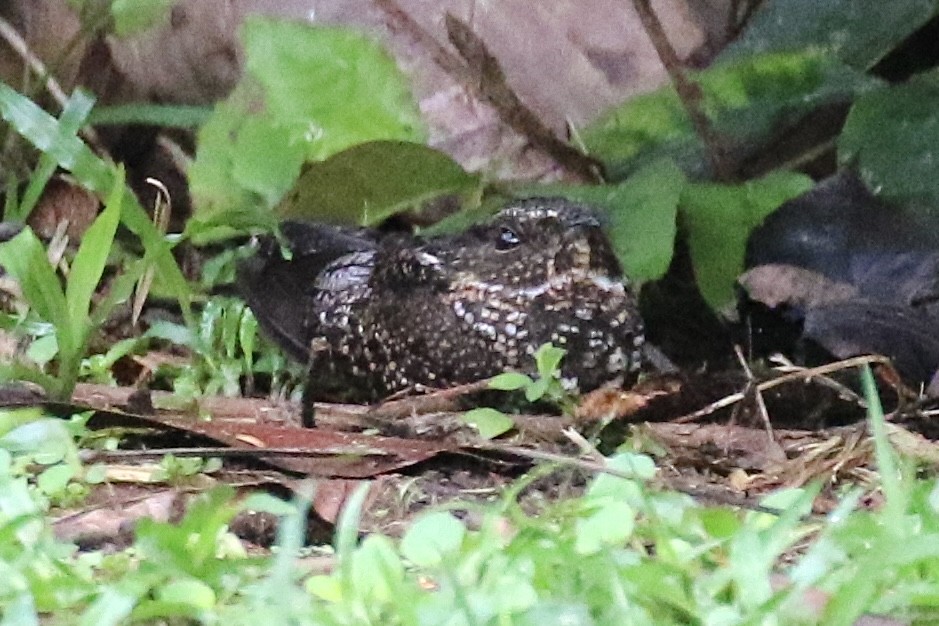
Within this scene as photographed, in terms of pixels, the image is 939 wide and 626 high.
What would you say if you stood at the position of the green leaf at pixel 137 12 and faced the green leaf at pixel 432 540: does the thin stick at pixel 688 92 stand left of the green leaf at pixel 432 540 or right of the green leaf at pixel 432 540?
left

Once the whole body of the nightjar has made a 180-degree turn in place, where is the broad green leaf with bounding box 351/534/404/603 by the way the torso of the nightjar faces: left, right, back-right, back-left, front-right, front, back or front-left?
left

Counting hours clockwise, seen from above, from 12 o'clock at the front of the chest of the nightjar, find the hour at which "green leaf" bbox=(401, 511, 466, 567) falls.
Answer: The green leaf is roughly at 3 o'clock from the nightjar.

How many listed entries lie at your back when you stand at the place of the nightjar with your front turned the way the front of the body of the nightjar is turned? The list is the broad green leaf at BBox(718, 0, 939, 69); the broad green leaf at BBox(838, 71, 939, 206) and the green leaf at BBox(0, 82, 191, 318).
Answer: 1

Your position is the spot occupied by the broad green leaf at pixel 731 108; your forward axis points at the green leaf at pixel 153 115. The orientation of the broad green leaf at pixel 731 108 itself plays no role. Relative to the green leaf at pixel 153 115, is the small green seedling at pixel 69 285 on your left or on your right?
left

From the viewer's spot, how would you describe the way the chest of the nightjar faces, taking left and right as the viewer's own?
facing to the right of the viewer

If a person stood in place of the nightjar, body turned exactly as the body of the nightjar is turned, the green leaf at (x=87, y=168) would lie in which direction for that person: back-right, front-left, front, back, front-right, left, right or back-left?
back

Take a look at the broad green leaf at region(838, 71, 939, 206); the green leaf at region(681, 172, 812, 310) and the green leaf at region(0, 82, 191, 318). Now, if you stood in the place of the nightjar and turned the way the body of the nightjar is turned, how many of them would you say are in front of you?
2

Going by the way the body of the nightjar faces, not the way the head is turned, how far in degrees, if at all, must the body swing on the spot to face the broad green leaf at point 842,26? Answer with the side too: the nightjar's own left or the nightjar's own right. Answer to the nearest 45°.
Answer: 0° — it already faces it

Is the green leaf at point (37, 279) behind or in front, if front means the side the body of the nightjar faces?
behind

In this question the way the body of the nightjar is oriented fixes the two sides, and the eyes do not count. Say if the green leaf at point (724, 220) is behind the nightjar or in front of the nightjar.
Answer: in front

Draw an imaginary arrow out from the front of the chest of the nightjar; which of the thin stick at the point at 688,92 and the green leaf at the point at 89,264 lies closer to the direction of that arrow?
the thin stick
